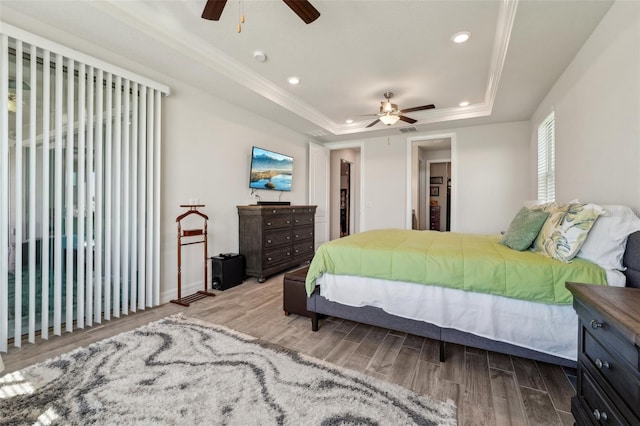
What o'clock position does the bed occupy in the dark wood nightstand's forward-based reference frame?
The bed is roughly at 3 o'clock from the dark wood nightstand.

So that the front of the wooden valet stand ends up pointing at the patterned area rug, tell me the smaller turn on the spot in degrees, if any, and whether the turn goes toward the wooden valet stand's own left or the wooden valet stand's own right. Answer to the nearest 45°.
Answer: approximately 45° to the wooden valet stand's own right

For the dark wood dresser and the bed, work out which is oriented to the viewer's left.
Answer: the bed

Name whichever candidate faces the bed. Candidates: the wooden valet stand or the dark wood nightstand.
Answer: the wooden valet stand

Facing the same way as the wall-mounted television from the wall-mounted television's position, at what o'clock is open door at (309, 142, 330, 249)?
The open door is roughly at 9 o'clock from the wall-mounted television.

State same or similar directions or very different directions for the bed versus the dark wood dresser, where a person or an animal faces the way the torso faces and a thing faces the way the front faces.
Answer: very different directions

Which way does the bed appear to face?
to the viewer's left

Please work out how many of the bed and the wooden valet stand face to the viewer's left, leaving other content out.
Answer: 1

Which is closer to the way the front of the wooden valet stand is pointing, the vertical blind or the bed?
the bed

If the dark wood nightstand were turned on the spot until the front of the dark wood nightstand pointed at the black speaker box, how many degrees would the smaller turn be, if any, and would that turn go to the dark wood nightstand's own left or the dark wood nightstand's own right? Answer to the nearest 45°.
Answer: approximately 45° to the dark wood nightstand's own right

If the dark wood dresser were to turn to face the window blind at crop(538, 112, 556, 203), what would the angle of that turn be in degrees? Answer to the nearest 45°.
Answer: approximately 45° to its left
